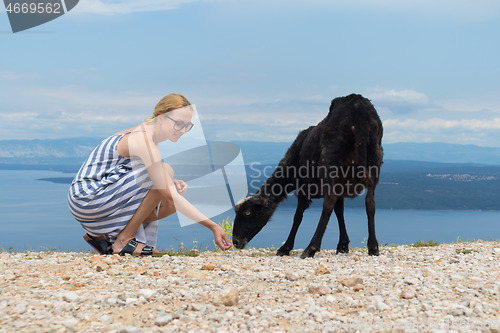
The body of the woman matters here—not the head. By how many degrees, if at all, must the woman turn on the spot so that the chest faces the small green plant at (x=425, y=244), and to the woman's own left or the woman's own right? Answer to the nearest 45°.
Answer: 0° — they already face it

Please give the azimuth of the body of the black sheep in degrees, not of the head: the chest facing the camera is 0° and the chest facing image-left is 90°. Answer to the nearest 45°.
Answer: approximately 135°

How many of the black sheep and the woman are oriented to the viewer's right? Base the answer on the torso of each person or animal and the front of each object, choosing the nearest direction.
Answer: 1

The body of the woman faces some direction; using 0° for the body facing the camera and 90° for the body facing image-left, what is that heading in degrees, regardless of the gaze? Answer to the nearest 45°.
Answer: approximately 270°

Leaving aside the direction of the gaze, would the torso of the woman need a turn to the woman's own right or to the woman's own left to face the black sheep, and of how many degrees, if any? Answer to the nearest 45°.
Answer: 0° — they already face it

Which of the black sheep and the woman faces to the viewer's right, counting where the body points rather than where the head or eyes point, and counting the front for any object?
the woman

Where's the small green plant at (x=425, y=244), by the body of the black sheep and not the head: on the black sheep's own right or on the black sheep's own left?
on the black sheep's own right
